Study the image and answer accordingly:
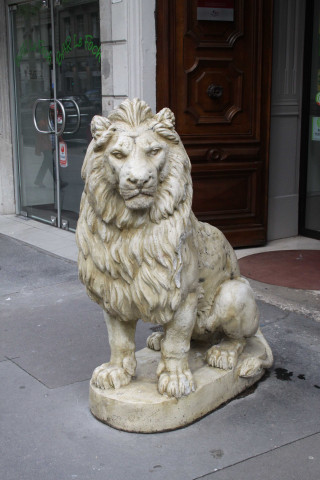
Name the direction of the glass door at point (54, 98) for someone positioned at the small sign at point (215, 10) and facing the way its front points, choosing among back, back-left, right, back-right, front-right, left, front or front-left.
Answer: back-right

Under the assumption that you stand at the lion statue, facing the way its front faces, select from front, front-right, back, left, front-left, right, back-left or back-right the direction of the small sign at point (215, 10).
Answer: back-right

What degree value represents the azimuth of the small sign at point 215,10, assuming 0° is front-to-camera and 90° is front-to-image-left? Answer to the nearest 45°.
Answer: approximately 0°

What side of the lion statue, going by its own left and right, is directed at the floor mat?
back

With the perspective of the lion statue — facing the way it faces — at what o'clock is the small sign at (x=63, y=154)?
The small sign is roughly at 4 o'clock from the lion statue.

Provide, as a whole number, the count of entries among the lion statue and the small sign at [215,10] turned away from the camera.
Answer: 0

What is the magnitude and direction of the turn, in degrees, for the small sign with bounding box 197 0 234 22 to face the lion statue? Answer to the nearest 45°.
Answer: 0° — it already faces it

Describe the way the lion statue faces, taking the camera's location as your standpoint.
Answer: facing the viewer and to the left of the viewer

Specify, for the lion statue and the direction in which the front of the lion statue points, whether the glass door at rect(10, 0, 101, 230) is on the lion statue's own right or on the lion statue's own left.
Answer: on the lion statue's own right
